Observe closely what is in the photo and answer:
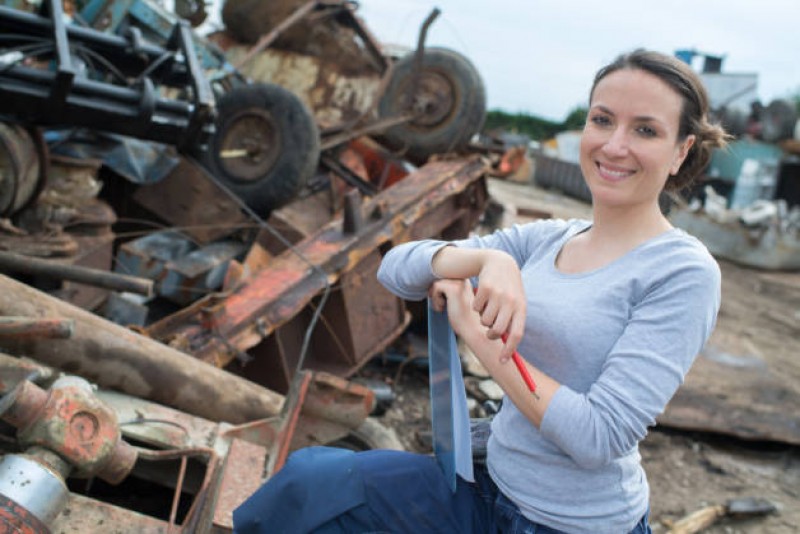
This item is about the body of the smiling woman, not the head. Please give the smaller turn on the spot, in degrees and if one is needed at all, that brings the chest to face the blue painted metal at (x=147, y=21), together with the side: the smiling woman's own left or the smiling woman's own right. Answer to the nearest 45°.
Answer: approximately 90° to the smiling woman's own right

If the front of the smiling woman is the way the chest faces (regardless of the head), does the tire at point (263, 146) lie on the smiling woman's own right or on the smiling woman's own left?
on the smiling woman's own right

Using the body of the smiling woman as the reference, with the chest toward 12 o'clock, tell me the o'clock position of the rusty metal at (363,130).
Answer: The rusty metal is roughly at 4 o'clock from the smiling woman.

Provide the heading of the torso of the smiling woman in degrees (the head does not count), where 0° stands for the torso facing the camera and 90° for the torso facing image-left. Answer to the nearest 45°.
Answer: approximately 45°

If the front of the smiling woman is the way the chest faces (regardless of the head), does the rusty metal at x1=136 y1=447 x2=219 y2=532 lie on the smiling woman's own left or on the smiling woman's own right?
on the smiling woman's own right

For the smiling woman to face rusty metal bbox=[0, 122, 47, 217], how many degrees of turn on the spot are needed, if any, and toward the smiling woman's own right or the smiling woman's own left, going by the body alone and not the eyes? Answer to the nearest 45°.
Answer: approximately 90° to the smiling woman's own right

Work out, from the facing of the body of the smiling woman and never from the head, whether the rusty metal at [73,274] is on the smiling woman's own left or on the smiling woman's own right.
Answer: on the smiling woman's own right

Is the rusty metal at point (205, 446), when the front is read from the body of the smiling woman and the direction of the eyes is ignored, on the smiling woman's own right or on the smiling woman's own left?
on the smiling woman's own right

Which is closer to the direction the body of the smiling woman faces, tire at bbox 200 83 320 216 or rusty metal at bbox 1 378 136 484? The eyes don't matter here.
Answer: the rusty metal

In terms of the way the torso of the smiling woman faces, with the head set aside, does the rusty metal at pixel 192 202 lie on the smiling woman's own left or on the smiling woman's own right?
on the smiling woman's own right

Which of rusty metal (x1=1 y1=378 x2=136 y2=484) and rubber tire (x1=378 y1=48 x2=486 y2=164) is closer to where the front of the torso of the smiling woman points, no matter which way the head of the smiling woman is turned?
the rusty metal
